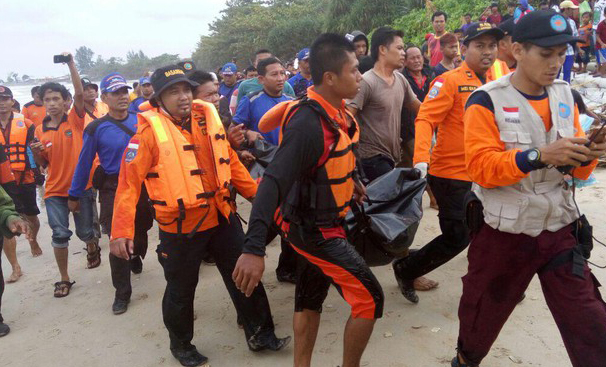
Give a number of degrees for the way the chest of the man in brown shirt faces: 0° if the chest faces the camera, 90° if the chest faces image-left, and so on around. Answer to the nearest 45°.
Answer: approximately 315°

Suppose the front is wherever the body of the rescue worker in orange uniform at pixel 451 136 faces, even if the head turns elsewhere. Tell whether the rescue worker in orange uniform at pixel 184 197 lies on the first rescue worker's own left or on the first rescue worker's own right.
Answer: on the first rescue worker's own right

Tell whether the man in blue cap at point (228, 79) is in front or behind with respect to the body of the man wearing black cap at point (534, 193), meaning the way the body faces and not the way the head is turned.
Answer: behind

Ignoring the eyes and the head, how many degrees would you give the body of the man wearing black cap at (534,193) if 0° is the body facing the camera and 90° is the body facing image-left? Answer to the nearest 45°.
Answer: approximately 315°

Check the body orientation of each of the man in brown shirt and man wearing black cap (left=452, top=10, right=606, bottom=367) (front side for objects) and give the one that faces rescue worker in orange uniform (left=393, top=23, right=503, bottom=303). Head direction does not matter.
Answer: the man in brown shirt

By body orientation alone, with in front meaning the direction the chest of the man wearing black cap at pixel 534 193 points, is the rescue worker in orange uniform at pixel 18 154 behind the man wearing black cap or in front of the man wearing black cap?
behind

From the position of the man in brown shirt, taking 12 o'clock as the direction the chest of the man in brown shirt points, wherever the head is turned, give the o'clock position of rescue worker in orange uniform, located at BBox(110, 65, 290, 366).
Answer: The rescue worker in orange uniform is roughly at 3 o'clock from the man in brown shirt.
